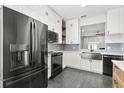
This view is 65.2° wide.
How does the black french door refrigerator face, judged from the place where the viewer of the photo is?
facing the viewer and to the right of the viewer

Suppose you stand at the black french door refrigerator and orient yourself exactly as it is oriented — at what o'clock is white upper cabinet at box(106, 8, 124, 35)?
The white upper cabinet is roughly at 10 o'clock from the black french door refrigerator.

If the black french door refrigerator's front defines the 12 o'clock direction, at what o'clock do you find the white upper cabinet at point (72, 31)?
The white upper cabinet is roughly at 9 o'clock from the black french door refrigerator.

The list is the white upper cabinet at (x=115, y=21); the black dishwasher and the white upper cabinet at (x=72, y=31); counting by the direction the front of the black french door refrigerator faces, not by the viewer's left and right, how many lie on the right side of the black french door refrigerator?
0

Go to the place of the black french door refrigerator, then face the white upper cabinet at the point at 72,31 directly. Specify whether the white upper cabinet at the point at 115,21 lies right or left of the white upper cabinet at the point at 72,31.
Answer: right

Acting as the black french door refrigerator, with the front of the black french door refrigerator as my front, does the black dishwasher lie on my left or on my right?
on my left
